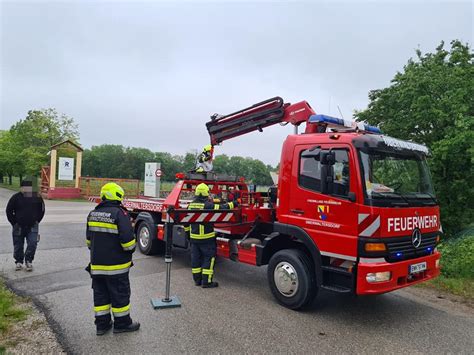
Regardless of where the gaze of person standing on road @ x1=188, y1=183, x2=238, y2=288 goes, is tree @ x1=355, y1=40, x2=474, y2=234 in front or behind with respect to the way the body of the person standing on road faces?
in front

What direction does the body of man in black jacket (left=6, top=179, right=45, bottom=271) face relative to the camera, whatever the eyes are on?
toward the camera

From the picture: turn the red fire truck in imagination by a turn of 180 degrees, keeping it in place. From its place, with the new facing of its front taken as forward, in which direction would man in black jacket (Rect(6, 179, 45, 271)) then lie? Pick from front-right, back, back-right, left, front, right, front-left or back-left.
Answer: front-left

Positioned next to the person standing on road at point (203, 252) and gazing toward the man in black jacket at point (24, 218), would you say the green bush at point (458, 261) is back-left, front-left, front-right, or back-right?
back-right

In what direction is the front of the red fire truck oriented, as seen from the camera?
facing the viewer and to the right of the viewer

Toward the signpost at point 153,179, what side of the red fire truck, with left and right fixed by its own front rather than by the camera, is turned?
back

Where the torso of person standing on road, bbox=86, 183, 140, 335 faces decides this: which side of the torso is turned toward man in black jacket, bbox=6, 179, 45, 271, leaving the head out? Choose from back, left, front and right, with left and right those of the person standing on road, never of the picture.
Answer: left

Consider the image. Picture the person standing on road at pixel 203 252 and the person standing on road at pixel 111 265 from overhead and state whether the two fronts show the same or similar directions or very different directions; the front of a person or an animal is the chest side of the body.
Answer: same or similar directions

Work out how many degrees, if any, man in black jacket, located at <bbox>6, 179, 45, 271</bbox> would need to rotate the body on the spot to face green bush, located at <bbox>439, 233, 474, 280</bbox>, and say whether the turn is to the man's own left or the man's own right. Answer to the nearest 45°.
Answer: approximately 45° to the man's own left

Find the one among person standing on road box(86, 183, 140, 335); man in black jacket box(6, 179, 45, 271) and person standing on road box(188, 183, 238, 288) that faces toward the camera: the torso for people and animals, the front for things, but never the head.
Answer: the man in black jacket

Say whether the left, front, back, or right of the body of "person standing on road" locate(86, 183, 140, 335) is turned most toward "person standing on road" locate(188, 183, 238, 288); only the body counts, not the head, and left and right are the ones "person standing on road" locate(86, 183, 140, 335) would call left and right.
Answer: front

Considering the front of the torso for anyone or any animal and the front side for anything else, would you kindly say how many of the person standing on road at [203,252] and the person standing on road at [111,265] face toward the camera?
0

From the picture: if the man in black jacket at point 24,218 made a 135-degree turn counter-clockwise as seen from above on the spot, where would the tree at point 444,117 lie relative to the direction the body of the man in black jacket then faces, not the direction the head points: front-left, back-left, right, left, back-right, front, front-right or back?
front-right
